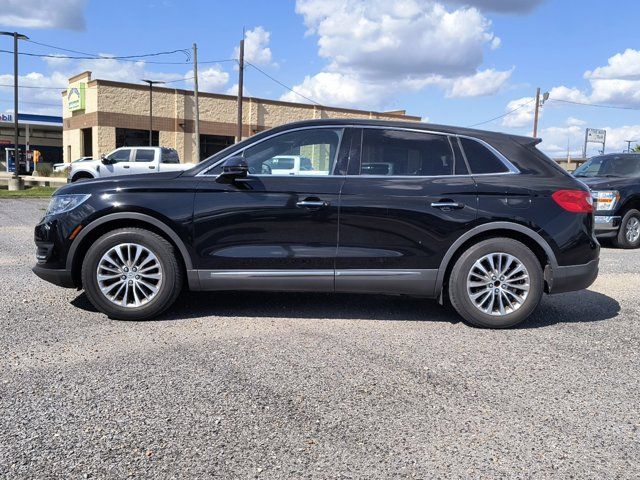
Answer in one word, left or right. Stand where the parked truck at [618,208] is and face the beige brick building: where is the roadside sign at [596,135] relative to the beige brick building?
right

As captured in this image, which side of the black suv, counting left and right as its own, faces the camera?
left

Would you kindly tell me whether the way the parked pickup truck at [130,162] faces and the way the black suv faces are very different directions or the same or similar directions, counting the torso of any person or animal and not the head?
same or similar directions

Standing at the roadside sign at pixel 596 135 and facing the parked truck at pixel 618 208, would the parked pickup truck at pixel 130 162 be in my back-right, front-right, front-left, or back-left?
front-right

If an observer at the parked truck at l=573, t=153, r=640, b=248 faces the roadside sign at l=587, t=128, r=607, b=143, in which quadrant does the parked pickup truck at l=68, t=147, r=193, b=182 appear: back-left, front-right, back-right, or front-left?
front-left

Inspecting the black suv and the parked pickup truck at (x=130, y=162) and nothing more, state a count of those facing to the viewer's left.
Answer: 2

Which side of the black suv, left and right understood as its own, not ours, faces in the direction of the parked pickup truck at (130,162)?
right

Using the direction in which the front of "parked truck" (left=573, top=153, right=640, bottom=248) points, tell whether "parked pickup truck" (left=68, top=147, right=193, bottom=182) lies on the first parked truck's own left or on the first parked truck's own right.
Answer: on the first parked truck's own right

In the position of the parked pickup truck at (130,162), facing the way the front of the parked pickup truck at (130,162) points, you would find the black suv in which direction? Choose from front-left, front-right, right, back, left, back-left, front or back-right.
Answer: left

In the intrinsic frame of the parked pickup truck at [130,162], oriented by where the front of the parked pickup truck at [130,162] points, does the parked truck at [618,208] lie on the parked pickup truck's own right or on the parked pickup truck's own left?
on the parked pickup truck's own left

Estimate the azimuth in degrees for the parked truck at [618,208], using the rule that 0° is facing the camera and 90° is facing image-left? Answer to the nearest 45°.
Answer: approximately 45°

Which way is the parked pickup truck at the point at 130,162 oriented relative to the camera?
to the viewer's left

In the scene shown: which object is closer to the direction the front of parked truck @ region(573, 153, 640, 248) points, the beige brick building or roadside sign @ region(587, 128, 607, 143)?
the beige brick building

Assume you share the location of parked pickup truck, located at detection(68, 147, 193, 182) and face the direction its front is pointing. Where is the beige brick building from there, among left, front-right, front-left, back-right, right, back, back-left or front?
right

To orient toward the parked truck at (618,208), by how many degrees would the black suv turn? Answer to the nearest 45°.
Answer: approximately 135° to its right
